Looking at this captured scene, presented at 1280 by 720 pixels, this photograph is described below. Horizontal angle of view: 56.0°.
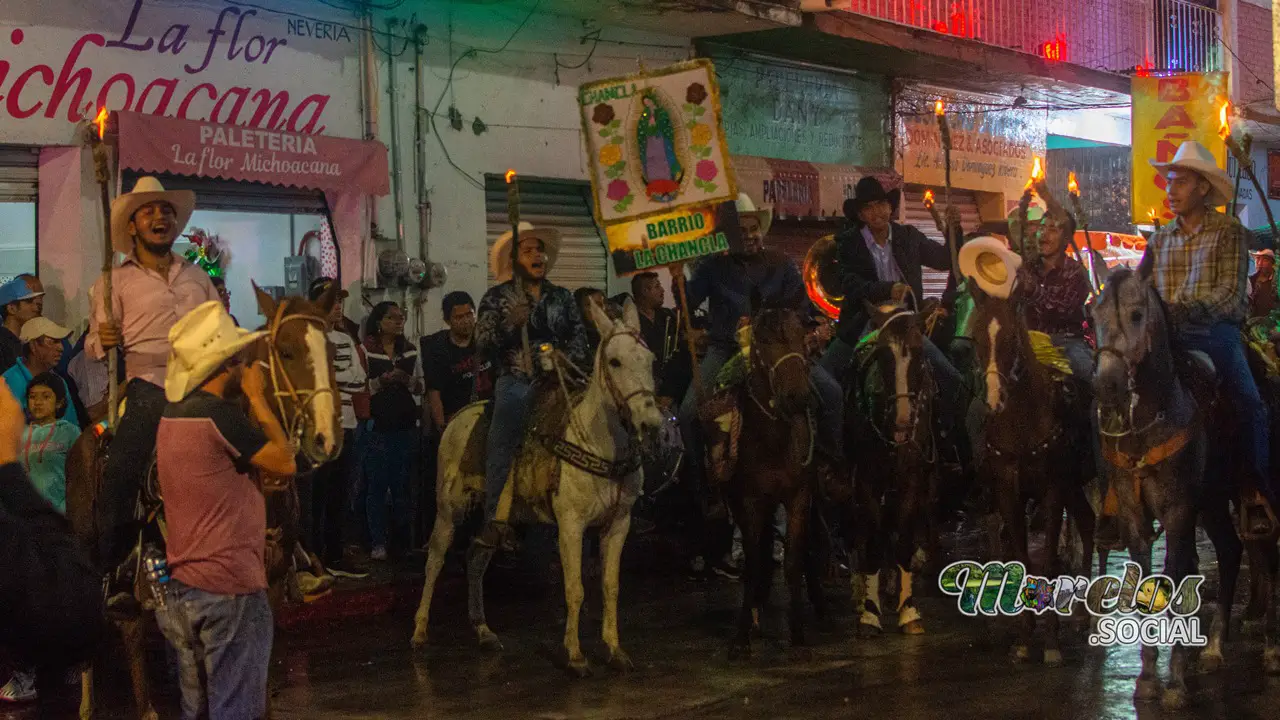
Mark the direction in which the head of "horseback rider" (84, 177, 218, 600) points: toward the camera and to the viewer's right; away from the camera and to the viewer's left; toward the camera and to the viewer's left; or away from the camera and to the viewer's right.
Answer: toward the camera and to the viewer's right

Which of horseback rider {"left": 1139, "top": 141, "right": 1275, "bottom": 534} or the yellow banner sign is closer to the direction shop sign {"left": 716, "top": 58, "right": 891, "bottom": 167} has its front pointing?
the horseback rider

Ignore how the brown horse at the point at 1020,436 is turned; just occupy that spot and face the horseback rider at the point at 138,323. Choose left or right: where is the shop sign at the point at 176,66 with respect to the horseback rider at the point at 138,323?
right

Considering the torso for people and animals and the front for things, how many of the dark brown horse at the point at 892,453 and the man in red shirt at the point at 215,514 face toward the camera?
1
